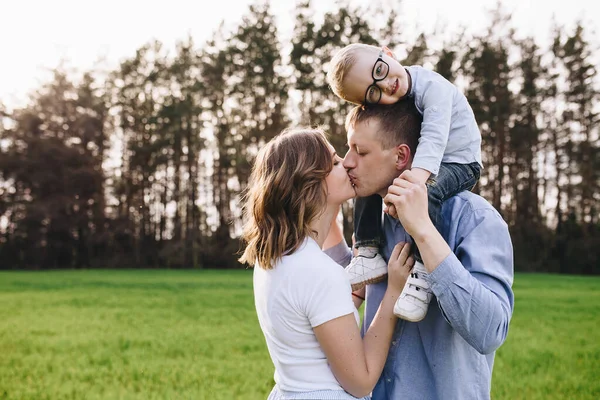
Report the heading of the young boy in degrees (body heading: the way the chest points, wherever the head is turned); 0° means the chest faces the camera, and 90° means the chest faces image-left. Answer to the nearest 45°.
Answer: approximately 45°

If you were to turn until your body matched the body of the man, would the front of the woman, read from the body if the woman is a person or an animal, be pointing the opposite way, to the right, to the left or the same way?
the opposite way

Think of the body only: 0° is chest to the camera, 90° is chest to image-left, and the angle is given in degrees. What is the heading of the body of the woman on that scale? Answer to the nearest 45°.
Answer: approximately 225°

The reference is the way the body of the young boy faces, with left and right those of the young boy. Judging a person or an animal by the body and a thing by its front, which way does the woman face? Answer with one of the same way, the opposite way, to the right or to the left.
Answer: the opposite way

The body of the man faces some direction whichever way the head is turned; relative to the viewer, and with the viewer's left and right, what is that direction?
facing the viewer and to the left of the viewer

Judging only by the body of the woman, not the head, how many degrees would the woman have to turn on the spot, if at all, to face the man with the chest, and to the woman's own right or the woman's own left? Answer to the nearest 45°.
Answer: approximately 45° to the woman's own right

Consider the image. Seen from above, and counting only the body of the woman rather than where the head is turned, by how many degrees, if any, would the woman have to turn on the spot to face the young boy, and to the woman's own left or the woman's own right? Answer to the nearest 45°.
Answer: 0° — they already face them

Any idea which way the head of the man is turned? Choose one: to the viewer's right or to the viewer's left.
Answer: to the viewer's left
